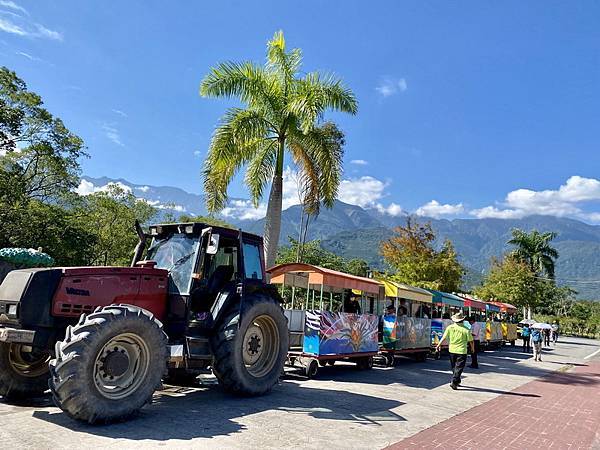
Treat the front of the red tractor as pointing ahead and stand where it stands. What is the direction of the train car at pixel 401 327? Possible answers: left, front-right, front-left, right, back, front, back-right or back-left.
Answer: back

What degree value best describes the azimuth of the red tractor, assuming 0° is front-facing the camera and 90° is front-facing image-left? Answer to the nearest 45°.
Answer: approximately 45°

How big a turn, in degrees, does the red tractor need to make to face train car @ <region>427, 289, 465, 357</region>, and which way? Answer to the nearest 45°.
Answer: approximately 180°

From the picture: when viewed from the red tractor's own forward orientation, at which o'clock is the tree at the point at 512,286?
The tree is roughly at 6 o'clock from the red tractor.

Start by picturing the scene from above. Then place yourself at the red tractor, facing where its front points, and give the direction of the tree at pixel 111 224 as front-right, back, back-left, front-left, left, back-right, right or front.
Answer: back-right

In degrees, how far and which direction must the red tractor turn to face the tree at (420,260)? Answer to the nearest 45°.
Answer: approximately 180°

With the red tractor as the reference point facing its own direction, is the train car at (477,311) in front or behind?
behind
